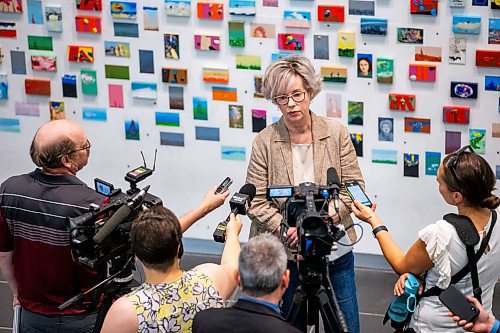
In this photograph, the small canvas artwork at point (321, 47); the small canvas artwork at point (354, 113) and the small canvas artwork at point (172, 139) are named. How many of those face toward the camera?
3

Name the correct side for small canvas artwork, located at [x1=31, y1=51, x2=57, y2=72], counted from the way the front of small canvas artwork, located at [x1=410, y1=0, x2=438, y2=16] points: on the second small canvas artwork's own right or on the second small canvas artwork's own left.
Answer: on the second small canvas artwork's own right

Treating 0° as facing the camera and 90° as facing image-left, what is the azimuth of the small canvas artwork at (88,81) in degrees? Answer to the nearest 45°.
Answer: approximately 0°

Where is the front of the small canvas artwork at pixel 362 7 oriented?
toward the camera

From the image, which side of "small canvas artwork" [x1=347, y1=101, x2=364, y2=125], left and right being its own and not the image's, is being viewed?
front

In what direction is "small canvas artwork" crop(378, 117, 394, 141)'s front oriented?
toward the camera

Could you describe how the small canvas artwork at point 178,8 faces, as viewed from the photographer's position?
facing the viewer

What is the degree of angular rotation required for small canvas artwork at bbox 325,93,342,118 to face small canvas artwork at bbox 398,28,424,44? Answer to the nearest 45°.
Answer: approximately 90° to its left
